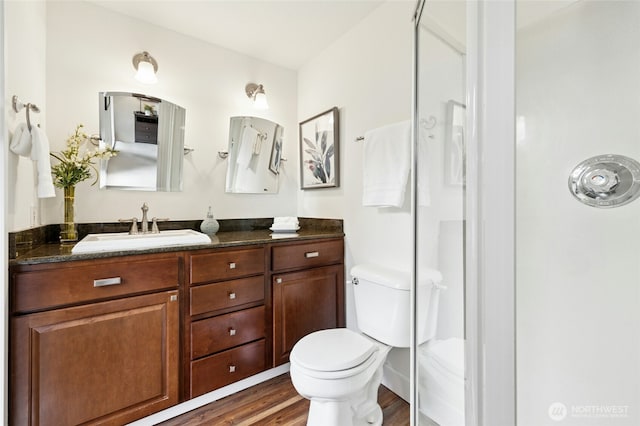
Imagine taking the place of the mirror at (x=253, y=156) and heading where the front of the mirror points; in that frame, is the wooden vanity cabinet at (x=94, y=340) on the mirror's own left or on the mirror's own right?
on the mirror's own right

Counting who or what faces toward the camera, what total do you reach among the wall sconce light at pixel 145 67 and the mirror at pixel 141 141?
2

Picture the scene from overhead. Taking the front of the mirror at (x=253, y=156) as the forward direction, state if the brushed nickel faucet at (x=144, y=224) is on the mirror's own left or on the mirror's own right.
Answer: on the mirror's own right

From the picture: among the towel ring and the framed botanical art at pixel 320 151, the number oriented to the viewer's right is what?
1

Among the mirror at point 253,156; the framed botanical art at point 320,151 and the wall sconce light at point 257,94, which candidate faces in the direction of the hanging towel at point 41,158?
the framed botanical art

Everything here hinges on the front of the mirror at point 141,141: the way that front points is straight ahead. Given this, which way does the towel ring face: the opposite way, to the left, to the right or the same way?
to the left

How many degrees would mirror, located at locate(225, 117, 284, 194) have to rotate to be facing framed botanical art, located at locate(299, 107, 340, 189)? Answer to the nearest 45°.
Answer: approximately 45° to its left

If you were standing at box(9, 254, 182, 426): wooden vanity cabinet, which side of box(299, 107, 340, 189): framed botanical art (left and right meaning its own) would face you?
front

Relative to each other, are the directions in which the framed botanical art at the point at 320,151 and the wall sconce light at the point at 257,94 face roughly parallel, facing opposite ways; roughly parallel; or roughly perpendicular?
roughly perpendicular

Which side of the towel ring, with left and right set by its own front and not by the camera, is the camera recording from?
right

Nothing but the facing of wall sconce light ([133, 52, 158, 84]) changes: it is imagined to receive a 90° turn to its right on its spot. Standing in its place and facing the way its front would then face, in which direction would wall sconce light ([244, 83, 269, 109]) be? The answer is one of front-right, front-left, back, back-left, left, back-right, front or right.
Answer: back

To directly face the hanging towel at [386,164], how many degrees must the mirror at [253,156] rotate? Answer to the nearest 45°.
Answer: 0° — it already faces it
